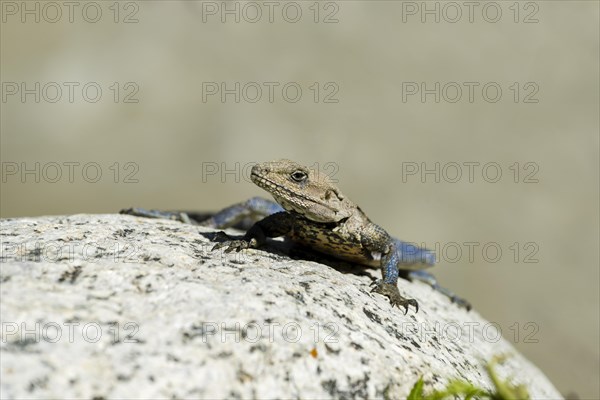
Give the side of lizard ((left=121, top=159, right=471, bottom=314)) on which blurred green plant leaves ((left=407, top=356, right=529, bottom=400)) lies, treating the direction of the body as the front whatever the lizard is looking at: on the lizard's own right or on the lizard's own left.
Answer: on the lizard's own left

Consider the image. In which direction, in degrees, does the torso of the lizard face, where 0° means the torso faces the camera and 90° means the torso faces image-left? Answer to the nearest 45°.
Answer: approximately 45°
